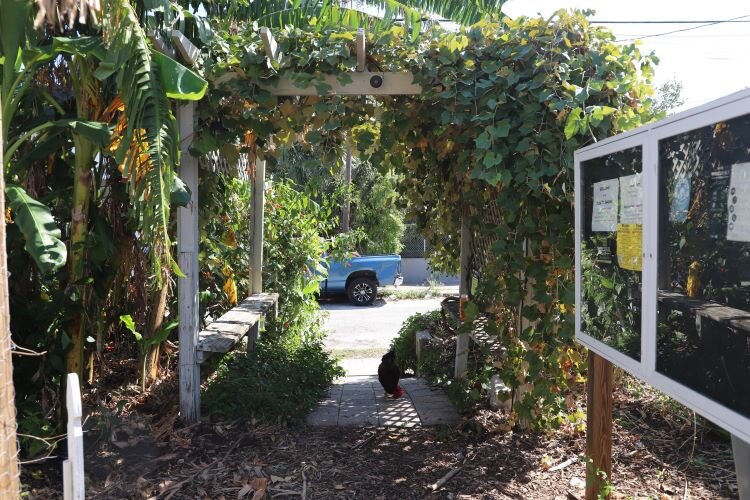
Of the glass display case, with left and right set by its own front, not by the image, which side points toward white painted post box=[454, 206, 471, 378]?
right

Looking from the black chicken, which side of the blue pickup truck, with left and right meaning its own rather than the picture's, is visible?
left

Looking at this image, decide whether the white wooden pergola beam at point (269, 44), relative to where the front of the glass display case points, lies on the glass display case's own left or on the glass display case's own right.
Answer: on the glass display case's own right

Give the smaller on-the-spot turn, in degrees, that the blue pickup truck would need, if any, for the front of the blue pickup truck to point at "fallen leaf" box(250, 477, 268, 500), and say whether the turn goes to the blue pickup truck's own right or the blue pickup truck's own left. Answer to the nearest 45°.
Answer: approximately 90° to the blue pickup truck's own left

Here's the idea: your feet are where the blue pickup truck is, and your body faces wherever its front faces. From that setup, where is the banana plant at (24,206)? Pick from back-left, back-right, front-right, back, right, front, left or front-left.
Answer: left

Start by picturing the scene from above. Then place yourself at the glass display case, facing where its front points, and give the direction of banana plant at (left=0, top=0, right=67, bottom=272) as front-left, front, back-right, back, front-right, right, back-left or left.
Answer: front-right

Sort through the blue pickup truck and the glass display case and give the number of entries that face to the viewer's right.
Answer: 0

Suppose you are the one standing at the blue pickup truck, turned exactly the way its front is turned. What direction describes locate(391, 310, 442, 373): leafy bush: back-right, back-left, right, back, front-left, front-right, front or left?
left

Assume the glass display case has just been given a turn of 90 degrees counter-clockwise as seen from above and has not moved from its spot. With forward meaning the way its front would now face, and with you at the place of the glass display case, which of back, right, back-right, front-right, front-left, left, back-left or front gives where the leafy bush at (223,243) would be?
back

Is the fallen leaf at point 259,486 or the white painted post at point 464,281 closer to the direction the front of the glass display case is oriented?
the fallen leaf

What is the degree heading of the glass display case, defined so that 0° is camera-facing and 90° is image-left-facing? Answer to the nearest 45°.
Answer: approximately 45°

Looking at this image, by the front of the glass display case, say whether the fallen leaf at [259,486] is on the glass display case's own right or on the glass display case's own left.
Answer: on the glass display case's own right

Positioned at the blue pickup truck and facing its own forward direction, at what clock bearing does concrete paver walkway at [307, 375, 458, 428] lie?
The concrete paver walkway is roughly at 9 o'clock from the blue pickup truck.

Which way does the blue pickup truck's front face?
to the viewer's left

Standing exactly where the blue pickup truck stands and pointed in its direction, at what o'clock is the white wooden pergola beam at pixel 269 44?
The white wooden pergola beam is roughly at 9 o'clock from the blue pickup truck.

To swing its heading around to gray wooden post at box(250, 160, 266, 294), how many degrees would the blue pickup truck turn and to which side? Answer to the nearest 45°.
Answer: approximately 90° to its left
